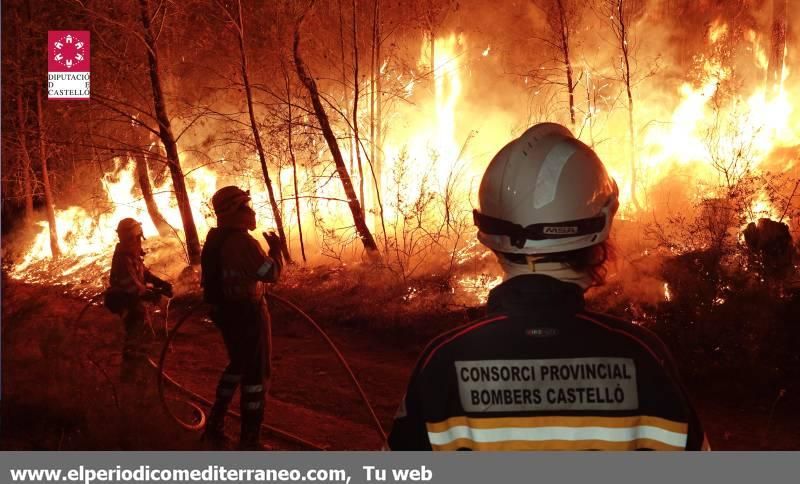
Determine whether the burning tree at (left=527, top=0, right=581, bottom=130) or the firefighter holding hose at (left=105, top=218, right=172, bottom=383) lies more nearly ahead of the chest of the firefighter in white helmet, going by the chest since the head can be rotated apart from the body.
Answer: the burning tree

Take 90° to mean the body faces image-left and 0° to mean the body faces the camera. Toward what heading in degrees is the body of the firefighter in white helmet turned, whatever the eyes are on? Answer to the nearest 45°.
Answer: approximately 180°

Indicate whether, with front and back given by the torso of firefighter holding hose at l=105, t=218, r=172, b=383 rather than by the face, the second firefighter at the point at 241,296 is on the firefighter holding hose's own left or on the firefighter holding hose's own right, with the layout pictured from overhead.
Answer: on the firefighter holding hose's own right

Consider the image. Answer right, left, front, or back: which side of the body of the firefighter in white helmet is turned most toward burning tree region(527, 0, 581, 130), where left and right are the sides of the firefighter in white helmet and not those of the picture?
front

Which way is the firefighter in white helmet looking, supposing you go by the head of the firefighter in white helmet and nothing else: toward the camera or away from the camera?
away from the camera

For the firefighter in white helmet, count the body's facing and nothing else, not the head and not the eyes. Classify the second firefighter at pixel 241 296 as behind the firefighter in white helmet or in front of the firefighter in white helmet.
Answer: in front

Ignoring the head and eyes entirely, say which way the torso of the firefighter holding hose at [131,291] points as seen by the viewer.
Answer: to the viewer's right

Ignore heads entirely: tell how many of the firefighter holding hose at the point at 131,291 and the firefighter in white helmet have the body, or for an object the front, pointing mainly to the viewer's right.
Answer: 1

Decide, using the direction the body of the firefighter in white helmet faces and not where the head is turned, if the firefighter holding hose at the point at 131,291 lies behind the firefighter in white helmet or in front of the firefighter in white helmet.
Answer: in front
